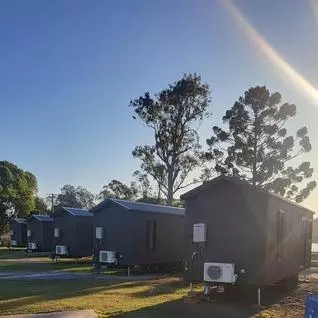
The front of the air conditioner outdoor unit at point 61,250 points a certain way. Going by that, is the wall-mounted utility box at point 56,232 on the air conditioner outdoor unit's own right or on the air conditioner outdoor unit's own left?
on the air conditioner outdoor unit's own right

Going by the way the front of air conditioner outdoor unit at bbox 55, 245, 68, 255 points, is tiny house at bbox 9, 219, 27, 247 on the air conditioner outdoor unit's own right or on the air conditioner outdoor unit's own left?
on the air conditioner outdoor unit's own right

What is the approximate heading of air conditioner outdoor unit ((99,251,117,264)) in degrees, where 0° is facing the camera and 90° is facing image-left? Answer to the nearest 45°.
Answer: approximately 45°

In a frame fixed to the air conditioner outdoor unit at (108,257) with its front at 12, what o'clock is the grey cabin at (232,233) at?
The grey cabin is roughly at 8 o'clock from the air conditioner outdoor unit.

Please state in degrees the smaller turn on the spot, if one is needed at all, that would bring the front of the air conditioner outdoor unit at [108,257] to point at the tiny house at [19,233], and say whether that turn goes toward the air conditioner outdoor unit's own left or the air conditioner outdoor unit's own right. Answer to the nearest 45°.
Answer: approximately 135° to the air conditioner outdoor unit's own right

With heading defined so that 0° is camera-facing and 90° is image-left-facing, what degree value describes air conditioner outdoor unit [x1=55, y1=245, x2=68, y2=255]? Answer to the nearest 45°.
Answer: approximately 45°

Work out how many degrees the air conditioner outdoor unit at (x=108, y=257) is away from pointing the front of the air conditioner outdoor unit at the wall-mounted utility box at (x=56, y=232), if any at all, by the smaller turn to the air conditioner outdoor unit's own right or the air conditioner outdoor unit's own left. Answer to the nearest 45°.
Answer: approximately 135° to the air conditioner outdoor unit's own right
